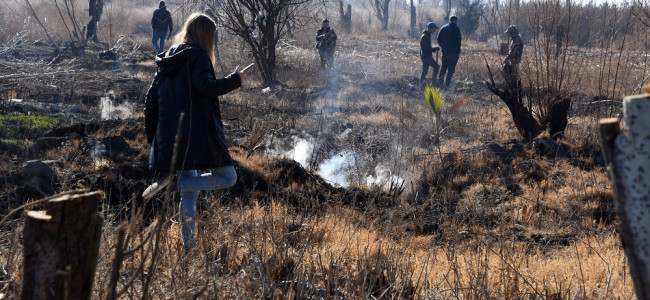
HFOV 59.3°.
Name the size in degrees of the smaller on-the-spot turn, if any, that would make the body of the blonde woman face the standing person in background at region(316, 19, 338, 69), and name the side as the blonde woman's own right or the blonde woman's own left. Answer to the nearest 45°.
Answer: approximately 45° to the blonde woman's own left

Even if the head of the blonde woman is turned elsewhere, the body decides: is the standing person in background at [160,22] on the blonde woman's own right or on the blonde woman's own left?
on the blonde woman's own left

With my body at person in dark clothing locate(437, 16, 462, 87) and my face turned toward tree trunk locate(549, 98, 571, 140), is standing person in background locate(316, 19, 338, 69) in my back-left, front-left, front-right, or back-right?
back-right

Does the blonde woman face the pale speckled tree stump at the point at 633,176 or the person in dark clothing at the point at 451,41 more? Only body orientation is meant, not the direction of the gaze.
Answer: the person in dark clothing

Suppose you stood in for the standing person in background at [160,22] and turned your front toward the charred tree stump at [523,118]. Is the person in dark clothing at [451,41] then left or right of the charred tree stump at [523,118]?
left

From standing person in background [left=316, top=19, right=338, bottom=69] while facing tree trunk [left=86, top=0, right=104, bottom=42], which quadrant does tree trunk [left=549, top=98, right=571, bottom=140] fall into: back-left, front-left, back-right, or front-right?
back-left

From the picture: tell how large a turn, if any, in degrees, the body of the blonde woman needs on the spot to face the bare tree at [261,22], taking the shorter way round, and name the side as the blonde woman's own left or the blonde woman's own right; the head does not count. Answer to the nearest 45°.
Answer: approximately 45° to the blonde woman's own left

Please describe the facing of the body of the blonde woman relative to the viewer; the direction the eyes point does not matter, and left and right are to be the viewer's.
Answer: facing away from the viewer and to the right of the viewer

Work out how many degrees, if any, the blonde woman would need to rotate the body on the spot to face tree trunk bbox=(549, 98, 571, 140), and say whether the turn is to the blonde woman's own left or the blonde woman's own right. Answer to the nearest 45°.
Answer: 0° — they already face it

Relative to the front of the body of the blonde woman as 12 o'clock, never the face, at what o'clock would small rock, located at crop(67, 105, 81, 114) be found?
The small rock is roughly at 10 o'clock from the blonde woman.

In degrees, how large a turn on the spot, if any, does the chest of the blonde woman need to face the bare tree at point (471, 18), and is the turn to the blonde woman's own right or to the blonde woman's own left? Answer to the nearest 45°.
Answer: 0° — they already face it

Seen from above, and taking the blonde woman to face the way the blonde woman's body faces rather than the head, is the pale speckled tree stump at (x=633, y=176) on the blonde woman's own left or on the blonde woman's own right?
on the blonde woman's own right
